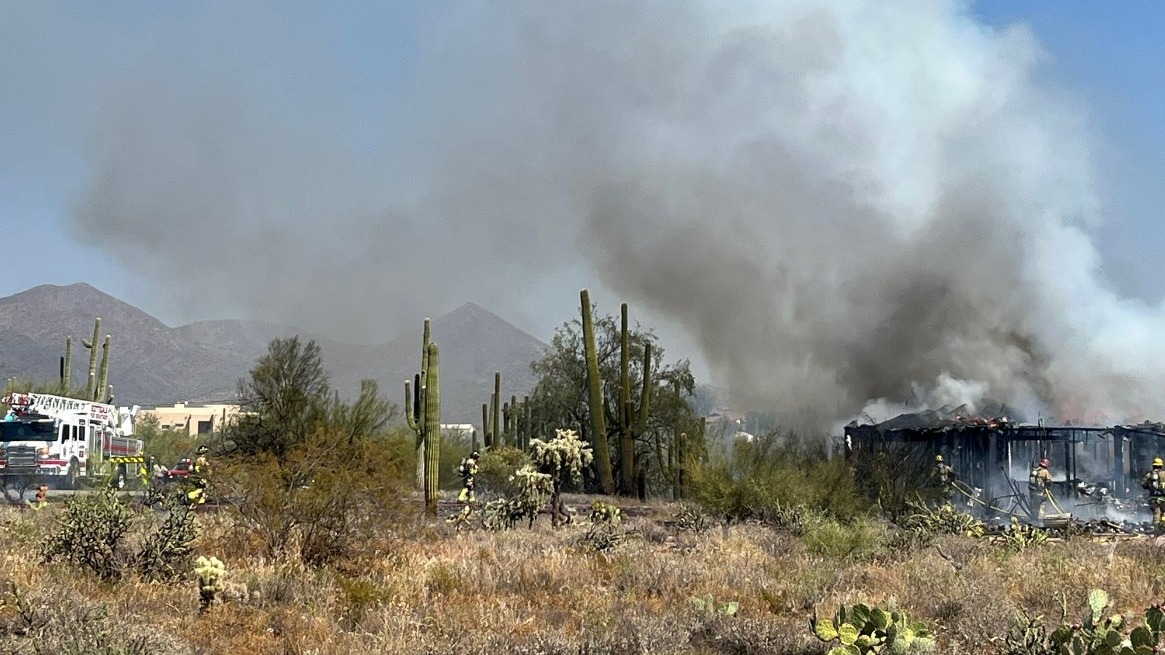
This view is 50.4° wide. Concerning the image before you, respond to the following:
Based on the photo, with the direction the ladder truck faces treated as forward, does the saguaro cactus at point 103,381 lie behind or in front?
behind

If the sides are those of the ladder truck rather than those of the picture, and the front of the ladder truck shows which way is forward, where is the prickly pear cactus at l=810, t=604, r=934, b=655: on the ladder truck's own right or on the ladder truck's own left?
on the ladder truck's own left

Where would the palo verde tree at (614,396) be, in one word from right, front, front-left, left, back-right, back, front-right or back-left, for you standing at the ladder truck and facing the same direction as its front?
back-left

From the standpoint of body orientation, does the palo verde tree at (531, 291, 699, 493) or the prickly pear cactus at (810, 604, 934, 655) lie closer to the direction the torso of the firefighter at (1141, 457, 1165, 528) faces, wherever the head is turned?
the palo verde tree

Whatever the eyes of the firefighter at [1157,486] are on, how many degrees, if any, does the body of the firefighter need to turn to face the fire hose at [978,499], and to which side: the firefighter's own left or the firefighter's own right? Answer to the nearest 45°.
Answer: approximately 45° to the firefighter's own left

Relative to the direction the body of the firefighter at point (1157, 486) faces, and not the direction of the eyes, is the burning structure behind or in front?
in front
